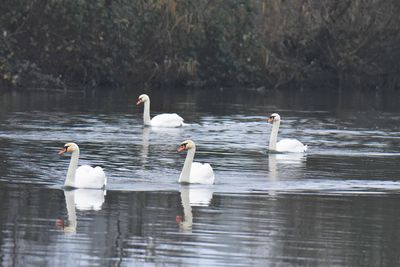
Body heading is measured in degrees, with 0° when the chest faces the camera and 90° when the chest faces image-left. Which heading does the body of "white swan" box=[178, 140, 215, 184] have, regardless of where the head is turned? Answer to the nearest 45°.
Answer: approximately 45°

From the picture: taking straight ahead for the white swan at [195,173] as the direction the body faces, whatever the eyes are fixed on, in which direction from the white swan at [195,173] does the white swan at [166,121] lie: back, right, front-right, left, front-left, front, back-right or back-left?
back-right

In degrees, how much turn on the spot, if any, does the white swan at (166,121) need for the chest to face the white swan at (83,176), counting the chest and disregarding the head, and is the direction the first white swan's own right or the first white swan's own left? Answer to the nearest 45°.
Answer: approximately 90° to the first white swan's own left

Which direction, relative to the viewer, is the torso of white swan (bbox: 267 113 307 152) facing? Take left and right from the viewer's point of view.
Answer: facing to the left of the viewer

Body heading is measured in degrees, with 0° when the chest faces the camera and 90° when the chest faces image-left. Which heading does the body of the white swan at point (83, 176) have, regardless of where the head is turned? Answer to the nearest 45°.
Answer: approximately 90°

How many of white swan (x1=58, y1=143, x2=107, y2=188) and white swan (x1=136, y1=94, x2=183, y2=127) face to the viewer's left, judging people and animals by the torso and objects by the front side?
2

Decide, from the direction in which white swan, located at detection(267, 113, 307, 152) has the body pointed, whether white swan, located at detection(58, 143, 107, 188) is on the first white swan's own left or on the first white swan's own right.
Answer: on the first white swan's own left

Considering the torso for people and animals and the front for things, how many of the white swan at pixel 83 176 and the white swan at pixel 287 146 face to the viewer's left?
2

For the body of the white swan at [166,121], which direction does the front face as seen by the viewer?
to the viewer's left

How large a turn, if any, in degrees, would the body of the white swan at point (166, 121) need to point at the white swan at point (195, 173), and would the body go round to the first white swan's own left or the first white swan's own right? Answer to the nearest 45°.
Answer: approximately 90° to the first white swan's own left
